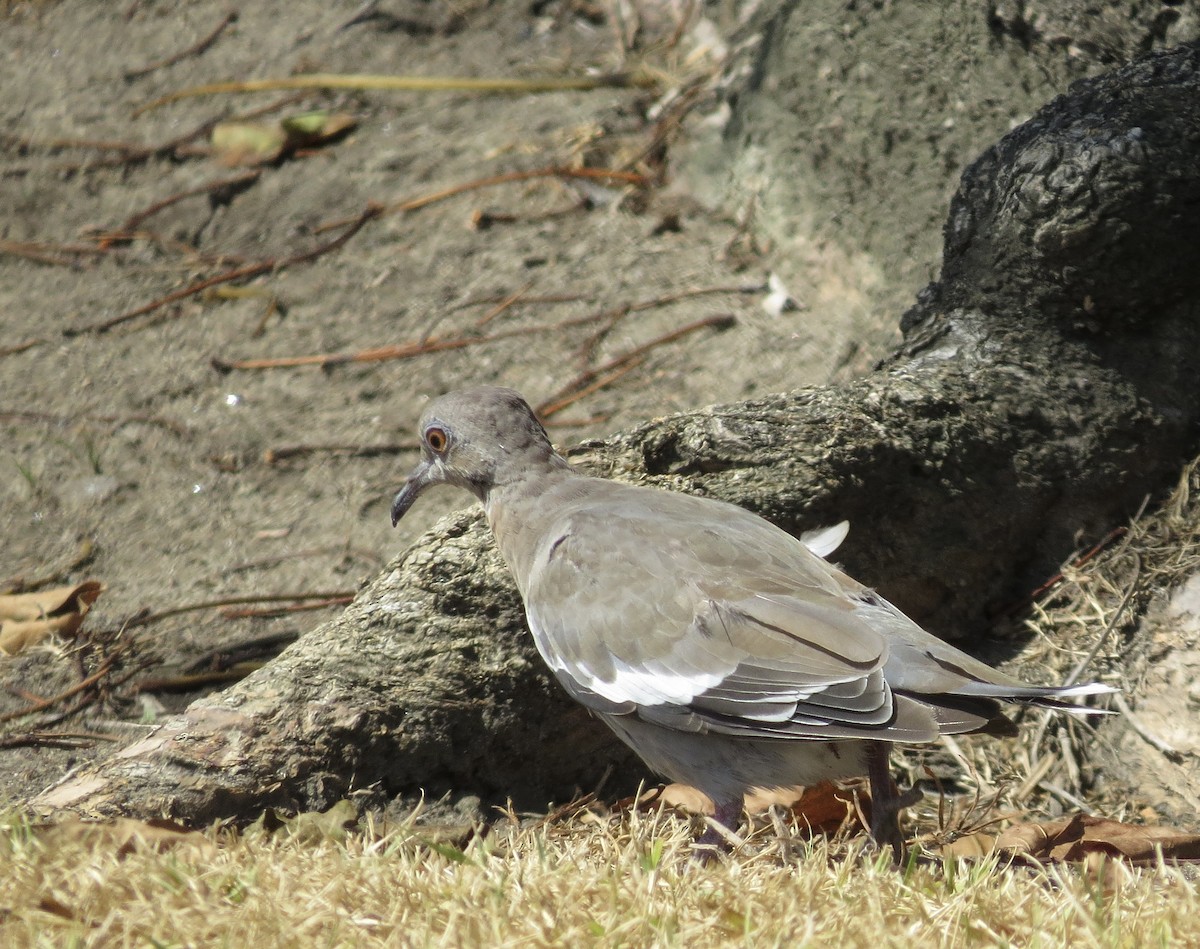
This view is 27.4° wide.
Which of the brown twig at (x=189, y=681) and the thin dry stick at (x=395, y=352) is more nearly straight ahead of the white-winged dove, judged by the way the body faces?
the brown twig

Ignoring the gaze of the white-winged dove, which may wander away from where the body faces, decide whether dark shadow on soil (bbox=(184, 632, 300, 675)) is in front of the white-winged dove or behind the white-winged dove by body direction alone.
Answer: in front

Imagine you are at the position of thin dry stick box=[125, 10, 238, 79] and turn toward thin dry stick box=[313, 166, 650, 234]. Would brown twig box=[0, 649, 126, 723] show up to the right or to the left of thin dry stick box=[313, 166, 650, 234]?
right

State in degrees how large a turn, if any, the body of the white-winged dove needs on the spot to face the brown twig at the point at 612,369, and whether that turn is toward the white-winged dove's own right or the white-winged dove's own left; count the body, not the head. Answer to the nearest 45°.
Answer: approximately 90° to the white-winged dove's own right

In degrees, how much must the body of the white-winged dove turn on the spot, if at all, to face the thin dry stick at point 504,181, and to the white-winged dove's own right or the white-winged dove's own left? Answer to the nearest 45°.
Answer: approximately 90° to the white-winged dove's own right

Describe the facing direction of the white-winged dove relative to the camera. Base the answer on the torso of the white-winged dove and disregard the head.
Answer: to the viewer's left

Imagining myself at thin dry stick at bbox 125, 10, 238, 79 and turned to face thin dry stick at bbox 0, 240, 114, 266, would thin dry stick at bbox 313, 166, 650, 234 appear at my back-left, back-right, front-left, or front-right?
front-left

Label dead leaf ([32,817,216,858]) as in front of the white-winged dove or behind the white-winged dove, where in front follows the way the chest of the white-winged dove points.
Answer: in front

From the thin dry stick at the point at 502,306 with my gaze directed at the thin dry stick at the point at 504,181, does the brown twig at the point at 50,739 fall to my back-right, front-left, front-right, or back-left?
back-left

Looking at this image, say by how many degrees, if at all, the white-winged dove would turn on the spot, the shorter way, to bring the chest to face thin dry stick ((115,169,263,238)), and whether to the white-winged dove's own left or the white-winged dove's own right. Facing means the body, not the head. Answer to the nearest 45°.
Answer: approximately 45° to the white-winged dove's own right

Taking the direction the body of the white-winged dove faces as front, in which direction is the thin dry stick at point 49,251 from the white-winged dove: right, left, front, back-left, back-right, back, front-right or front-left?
front-right

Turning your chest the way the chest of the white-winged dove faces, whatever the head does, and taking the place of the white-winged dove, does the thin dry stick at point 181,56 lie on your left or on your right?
on your right
